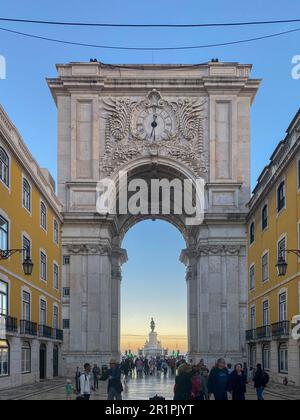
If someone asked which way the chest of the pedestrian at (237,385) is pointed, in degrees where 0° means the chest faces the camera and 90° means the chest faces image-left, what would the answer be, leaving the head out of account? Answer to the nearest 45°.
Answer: approximately 0°

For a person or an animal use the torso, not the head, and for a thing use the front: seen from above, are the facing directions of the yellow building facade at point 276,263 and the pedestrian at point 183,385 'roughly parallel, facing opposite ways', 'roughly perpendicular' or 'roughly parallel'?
roughly perpendicular

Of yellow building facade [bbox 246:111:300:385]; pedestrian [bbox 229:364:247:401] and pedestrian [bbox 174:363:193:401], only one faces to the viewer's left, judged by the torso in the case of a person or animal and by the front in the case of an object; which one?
the yellow building facade

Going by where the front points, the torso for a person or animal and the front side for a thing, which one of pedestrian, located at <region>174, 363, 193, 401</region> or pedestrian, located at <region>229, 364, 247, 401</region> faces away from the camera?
pedestrian, located at <region>174, 363, 193, 401</region>

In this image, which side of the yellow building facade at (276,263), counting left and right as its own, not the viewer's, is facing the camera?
left

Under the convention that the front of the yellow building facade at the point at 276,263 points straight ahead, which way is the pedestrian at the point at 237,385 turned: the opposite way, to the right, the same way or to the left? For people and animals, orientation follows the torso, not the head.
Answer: to the left

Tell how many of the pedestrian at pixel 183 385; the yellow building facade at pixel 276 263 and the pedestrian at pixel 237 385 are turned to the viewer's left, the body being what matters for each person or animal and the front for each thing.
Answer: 1

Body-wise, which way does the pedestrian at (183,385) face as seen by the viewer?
away from the camera
